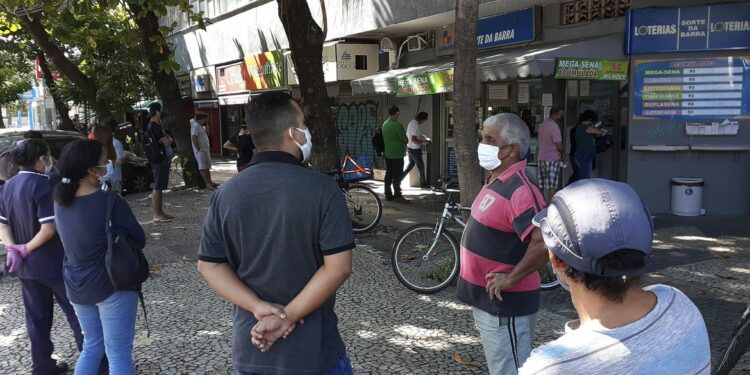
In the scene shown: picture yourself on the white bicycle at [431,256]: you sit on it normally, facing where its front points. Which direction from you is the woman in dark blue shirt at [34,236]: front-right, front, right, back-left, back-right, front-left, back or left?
front-left

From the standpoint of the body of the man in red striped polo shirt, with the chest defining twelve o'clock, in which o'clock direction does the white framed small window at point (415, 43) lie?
The white framed small window is roughly at 4 o'clock from the man in red striped polo shirt.

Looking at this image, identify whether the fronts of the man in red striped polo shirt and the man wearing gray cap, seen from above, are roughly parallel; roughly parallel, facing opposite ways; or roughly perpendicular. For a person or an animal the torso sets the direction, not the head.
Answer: roughly perpendicular

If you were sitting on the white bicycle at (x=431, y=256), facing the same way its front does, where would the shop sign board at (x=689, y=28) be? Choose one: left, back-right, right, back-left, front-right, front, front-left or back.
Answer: back-right

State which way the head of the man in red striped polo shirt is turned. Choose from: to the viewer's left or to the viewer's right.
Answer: to the viewer's left

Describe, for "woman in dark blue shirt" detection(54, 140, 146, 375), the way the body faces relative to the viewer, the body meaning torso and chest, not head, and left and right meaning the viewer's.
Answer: facing away from the viewer and to the right of the viewer

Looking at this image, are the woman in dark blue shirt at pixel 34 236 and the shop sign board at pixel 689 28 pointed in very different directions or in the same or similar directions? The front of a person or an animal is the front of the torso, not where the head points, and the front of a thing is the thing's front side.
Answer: very different directions

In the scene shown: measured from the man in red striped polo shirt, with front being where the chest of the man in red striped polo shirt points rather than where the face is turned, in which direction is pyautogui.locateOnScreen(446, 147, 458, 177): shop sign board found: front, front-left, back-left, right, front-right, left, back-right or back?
back-right

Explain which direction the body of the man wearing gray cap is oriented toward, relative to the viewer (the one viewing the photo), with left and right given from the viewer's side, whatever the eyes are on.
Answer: facing away from the viewer and to the left of the viewer

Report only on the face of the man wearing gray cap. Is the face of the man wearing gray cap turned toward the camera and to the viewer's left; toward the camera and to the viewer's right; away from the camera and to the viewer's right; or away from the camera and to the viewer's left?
away from the camera and to the viewer's left

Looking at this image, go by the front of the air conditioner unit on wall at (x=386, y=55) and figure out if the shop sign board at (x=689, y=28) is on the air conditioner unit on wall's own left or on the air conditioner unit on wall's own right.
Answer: on the air conditioner unit on wall's own left

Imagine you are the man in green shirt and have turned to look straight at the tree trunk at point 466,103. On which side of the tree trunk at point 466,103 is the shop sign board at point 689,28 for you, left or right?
left

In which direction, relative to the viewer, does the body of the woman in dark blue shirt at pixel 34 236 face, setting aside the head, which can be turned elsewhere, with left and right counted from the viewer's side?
facing away from the viewer and to the right of the viewer

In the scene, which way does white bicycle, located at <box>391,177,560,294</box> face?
to the viewer's left

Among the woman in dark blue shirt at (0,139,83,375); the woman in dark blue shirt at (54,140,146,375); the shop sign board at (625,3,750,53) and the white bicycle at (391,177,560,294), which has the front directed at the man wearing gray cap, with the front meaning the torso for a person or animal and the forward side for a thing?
the shop sign board

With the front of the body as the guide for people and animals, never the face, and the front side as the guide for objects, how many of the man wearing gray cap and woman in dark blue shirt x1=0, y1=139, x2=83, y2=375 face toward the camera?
0
